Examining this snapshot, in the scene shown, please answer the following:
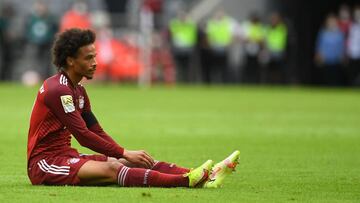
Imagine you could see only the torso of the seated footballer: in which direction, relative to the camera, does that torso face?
to the viewer's right

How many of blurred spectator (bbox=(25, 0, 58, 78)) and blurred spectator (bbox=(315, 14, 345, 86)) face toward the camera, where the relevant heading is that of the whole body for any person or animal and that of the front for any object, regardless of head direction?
2

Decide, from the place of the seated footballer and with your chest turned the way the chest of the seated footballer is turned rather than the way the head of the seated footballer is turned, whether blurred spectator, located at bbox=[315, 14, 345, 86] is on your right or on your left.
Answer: on your left

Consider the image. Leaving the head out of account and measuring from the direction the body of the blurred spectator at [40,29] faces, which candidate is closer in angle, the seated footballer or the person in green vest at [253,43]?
the seated footballer

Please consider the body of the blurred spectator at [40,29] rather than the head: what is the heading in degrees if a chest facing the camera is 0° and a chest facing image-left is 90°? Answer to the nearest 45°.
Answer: approximately 0°

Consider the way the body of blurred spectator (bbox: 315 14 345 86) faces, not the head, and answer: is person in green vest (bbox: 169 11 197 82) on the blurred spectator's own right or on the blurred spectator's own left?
on the blurred spectator's own right

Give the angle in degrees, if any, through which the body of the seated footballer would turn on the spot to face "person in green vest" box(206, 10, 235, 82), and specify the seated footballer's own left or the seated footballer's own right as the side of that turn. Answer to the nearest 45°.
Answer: approximately 90° to the seated footballer's own left

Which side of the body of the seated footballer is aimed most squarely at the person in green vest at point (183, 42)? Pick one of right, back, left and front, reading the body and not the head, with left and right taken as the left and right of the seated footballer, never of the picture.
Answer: left

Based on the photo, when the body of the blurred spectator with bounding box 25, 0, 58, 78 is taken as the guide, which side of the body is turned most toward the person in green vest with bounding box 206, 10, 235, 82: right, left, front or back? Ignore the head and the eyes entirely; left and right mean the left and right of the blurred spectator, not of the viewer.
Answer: left
